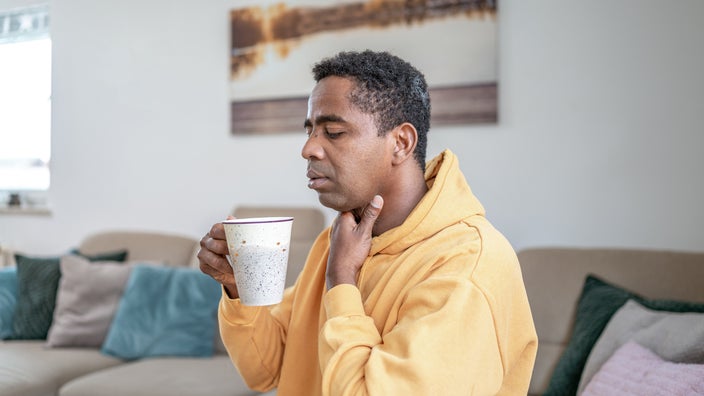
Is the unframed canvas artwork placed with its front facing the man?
yes

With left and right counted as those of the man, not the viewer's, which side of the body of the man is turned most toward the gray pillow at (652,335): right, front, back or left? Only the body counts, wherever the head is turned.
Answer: back

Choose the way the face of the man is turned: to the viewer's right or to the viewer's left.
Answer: to the viewer's left

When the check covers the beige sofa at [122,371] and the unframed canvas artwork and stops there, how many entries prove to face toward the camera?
2

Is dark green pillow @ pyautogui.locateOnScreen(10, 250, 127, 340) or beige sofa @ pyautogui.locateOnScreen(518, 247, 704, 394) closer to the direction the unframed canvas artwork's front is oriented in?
the beige sofa

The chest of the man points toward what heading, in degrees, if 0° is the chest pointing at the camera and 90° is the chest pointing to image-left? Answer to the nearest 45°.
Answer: approximately 45°

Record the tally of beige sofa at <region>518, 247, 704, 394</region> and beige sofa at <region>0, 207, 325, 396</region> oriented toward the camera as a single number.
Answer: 2
